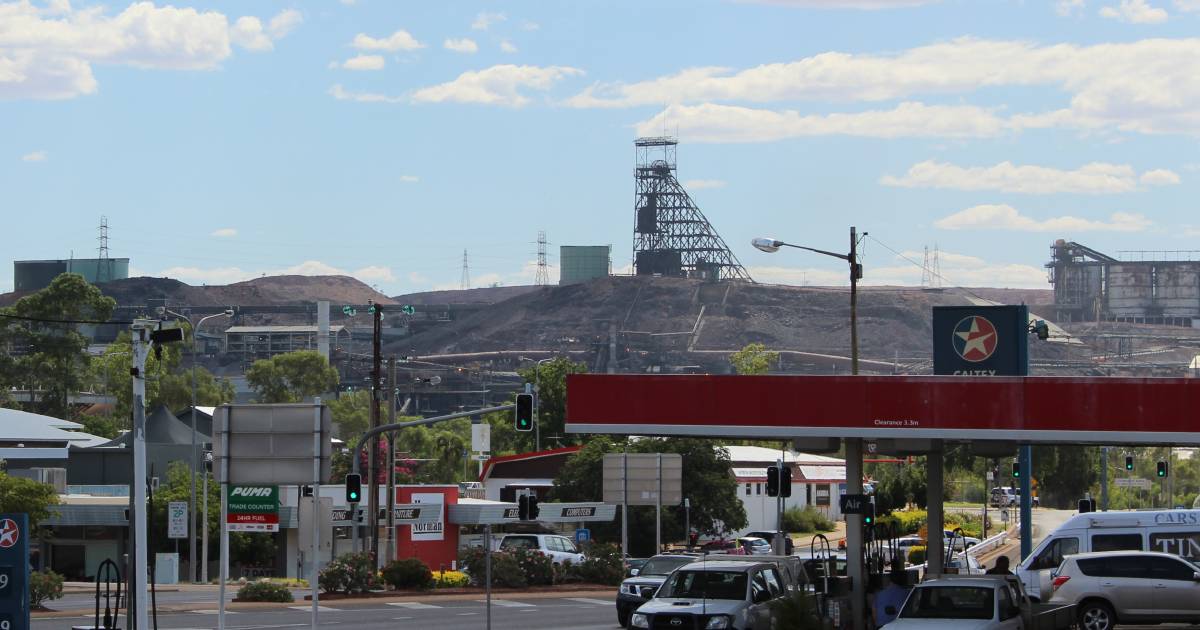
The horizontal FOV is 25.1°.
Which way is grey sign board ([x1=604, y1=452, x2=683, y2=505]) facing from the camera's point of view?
away from the camera

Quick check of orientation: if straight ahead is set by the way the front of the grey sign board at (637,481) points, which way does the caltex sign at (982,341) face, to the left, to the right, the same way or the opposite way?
the opposite way

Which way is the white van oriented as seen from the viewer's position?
to the viewer's left

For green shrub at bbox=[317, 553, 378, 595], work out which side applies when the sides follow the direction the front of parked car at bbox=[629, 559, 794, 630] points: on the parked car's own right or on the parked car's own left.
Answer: on the parked car's own right
